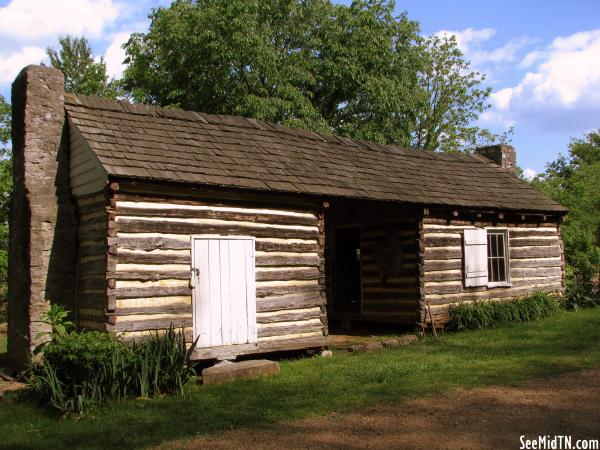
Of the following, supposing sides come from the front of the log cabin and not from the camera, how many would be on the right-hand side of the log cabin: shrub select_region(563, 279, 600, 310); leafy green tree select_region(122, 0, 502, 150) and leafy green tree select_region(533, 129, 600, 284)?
0

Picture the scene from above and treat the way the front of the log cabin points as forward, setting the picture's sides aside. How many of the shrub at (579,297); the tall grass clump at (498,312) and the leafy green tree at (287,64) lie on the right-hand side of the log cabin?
0

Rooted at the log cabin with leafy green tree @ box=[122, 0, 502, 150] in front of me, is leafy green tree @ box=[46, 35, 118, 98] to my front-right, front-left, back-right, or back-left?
front-left

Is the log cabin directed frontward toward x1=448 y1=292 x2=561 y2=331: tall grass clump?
no

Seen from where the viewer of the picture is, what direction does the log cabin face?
facing the viewer and to the right of the viewer

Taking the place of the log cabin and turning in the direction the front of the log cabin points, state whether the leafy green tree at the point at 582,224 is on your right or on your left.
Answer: on your left

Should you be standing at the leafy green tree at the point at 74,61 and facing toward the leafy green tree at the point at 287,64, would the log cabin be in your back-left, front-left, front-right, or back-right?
front-right

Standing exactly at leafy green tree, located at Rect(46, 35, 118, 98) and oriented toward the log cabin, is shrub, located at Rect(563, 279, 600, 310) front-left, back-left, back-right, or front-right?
front-left

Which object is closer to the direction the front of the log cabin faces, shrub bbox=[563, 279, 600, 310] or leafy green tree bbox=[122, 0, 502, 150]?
the shrub

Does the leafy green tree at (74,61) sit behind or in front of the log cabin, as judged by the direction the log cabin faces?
behind

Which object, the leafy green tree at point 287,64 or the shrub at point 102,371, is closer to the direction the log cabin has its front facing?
the shrub

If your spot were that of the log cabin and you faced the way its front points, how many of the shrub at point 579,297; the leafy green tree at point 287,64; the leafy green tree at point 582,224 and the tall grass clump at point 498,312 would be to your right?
0

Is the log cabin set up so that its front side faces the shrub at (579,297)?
no

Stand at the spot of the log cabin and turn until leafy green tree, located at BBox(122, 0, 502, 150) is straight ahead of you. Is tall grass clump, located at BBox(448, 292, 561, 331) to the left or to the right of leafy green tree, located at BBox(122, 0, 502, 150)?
right
